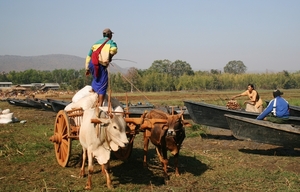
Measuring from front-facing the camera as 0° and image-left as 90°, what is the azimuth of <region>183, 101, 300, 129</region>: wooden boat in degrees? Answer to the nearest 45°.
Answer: approximately 90°

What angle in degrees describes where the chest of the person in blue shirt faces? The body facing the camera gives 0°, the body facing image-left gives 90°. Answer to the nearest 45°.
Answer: approximately 135°

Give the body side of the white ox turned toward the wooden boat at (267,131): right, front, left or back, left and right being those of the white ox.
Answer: left

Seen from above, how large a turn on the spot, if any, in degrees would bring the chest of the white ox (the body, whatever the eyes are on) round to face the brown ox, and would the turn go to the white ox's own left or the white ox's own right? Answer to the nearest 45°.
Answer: approximately 90° to the white ox's own left

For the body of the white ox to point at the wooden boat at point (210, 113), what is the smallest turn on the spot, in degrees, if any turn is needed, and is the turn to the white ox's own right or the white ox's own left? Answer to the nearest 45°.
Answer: approximately 90° to the white ox's own left

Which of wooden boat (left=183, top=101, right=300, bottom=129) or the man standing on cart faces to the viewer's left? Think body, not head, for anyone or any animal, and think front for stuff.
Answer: the wooden boat
